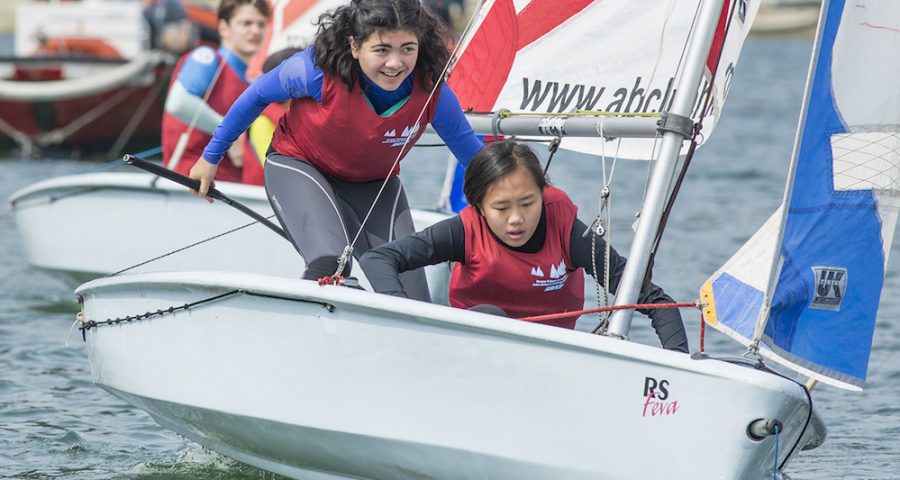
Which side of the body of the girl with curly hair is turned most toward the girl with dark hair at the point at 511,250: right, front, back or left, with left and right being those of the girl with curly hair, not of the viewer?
front

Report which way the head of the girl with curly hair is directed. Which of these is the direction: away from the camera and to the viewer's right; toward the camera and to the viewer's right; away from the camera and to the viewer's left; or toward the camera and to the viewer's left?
toward the camera and to the viewer's right

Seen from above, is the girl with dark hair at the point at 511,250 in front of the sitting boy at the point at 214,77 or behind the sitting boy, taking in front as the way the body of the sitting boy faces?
in front

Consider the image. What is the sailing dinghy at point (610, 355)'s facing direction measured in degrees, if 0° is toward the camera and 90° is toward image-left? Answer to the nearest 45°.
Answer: approximately 315°

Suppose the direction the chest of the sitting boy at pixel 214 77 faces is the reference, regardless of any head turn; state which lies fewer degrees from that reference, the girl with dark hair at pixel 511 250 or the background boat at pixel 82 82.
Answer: the girl with dark hair

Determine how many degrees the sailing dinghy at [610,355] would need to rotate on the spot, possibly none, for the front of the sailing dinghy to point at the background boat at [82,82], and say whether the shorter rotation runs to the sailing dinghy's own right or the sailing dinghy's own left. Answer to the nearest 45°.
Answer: approximately 180°

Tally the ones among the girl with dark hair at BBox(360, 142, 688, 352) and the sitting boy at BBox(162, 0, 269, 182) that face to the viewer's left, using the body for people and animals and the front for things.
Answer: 0

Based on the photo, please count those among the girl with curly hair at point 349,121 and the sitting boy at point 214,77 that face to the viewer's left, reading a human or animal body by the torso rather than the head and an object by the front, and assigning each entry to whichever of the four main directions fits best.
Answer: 0

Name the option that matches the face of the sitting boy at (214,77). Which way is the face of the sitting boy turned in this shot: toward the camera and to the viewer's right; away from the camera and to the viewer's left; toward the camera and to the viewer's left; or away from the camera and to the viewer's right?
toward the camera and to the viewer's right

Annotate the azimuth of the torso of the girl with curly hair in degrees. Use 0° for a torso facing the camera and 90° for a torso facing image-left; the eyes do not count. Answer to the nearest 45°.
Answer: approximately 315°

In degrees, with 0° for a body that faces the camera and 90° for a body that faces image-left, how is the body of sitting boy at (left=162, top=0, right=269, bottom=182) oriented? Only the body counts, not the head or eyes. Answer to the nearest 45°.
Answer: approximately 315°

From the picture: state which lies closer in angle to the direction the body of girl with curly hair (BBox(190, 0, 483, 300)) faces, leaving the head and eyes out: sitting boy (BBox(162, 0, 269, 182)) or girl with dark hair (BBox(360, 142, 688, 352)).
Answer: the girl with dark hair
